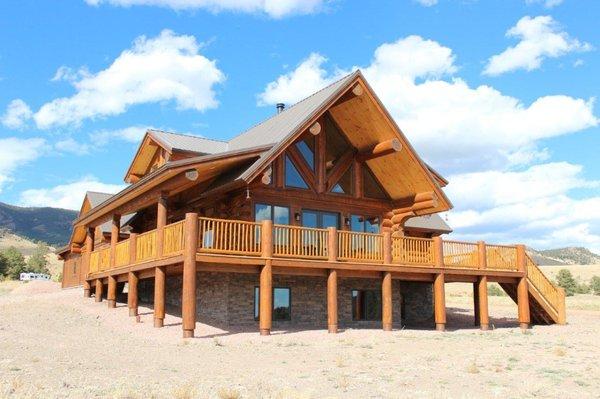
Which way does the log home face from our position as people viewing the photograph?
facing the viewer and to the right of the viewer
